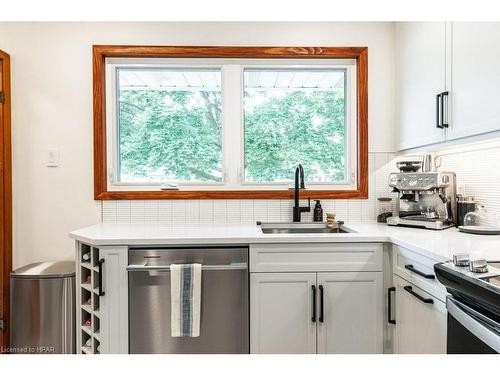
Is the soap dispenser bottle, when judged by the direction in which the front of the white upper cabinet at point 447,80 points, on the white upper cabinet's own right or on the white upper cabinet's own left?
on the white upper cabinet's own right

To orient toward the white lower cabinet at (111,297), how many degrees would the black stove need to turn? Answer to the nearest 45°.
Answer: approximately 45° to its right

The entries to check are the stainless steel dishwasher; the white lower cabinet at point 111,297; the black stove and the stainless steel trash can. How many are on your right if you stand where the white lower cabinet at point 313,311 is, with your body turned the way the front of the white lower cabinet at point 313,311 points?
3

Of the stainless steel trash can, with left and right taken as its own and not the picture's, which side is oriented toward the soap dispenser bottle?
left

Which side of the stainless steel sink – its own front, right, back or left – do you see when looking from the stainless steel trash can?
right

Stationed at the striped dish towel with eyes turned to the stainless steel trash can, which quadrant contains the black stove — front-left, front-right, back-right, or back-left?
back-left

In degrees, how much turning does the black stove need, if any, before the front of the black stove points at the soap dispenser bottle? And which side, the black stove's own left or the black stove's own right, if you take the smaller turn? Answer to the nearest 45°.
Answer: approximately 90° to the black stove's own right

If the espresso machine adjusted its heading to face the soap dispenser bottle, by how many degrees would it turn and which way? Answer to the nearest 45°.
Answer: approximately 45° to its right

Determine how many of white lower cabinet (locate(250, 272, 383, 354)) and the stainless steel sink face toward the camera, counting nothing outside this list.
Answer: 2

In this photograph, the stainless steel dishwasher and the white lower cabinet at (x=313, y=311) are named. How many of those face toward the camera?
2
